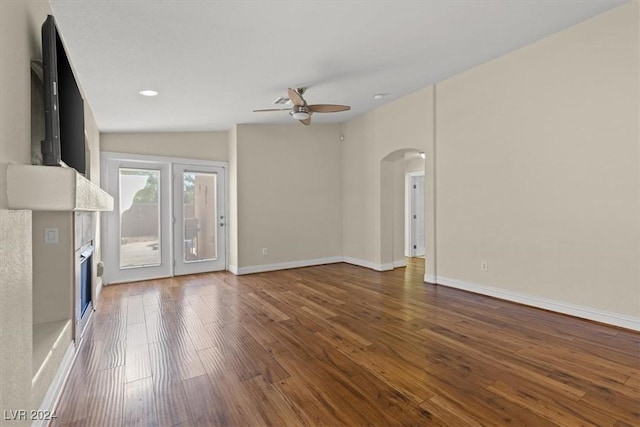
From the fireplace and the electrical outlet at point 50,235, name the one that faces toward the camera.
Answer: the electrical outlet

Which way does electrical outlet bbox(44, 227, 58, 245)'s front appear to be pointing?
toward the camera

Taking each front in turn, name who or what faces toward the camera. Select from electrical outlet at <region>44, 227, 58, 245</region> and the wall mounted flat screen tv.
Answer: the electrical outlet

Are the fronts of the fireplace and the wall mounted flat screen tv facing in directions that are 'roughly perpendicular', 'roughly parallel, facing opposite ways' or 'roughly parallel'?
roughly parallel

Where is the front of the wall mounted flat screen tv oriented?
to the viewer's right

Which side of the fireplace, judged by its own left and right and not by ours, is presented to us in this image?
right

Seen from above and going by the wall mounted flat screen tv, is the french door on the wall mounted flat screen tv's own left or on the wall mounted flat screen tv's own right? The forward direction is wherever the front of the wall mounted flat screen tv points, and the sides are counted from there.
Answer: on the wall mounted flat screen tv's own left

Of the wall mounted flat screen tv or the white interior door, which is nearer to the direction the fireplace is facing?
the white interior door

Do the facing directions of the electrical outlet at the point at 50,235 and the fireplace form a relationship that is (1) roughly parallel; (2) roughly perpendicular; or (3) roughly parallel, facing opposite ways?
roughly perpendicular

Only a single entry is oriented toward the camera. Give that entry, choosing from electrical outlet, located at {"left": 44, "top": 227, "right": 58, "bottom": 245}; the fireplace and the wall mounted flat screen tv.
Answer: the electrical outlet

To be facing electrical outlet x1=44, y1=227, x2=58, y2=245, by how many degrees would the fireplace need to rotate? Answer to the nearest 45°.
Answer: approximately 90° to its right
